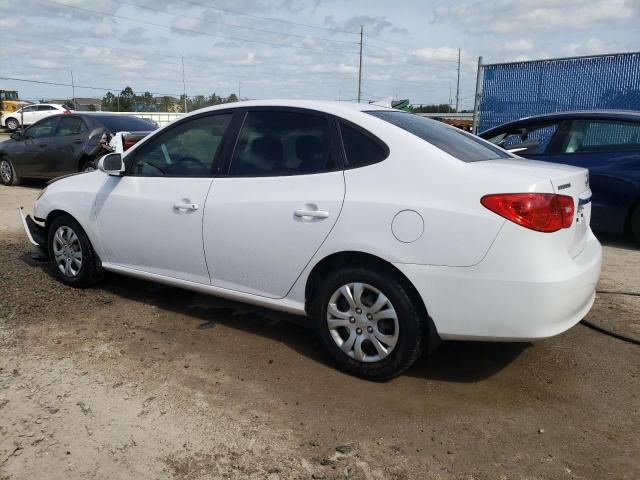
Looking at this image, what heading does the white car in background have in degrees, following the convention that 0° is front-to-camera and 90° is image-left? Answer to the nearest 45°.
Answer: approximately 90°

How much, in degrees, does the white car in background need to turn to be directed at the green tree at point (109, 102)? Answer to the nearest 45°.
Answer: approximately 135° to its right

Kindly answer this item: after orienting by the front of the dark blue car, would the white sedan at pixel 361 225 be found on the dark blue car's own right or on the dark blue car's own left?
on the dark blue car's own left

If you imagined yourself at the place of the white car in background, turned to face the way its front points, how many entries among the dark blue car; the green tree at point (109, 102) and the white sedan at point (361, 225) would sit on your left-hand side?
2

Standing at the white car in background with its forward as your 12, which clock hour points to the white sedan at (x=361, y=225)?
The white sedan is roughly at 9 o'clock from the white car in background.

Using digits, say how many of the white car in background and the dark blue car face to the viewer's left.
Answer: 2

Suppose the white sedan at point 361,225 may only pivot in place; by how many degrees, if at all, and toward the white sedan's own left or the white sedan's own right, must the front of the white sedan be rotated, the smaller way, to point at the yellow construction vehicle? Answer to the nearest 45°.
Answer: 0° — it already faces it

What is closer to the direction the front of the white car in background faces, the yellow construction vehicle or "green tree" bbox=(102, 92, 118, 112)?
the yellow construction vehicle

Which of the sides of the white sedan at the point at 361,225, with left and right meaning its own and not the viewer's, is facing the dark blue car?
right

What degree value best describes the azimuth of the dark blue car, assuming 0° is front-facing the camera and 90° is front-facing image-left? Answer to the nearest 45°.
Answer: approximately 90°

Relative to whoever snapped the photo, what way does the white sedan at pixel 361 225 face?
facing away from the viewer and to the left of the viewer
